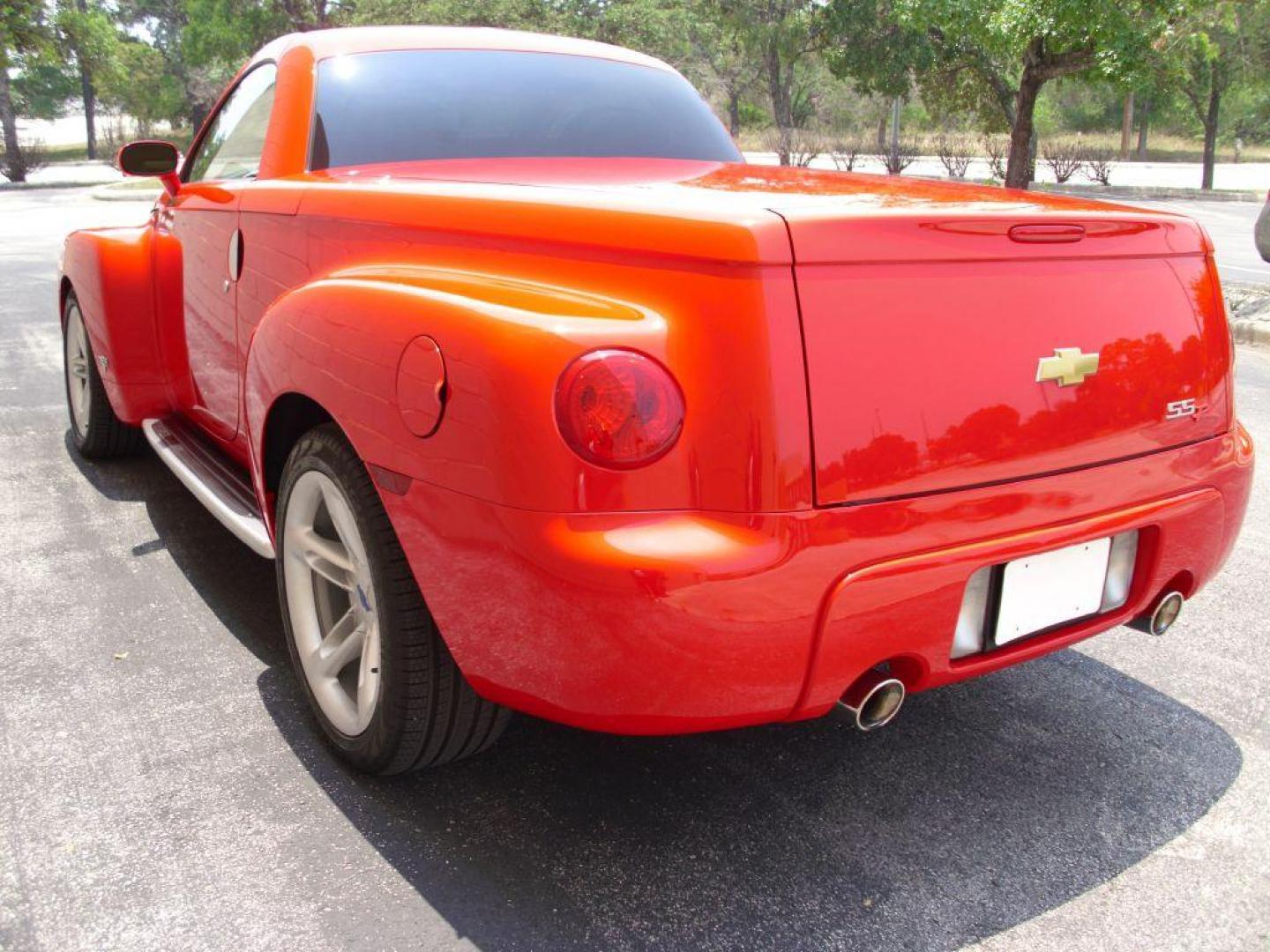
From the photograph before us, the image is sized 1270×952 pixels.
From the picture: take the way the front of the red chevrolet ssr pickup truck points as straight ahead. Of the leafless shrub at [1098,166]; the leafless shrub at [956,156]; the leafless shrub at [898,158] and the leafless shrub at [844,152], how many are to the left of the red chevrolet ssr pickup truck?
0

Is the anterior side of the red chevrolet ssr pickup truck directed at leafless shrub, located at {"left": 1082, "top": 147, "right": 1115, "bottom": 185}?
no

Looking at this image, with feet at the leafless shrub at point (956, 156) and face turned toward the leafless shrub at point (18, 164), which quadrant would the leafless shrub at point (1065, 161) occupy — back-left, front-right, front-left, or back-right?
back-left

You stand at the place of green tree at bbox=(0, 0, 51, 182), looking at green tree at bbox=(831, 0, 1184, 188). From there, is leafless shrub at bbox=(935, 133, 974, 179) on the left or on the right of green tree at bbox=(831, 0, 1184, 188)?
left

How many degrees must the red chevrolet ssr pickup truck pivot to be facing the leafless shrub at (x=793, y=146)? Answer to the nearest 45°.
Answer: approximately 45° to its right

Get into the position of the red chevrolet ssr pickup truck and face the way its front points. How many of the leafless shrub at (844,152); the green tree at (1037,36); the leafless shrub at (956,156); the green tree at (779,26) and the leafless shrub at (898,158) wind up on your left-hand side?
0

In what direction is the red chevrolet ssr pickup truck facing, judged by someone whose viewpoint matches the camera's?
facing away from the viewer and to the left of the viewer

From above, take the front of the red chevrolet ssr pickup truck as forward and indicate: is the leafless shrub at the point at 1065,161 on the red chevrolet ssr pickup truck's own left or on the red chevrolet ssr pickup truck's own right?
on the red chevrolet ssr pickup truck's own right

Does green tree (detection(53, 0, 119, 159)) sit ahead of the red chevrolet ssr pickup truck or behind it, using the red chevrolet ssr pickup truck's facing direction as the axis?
ahead

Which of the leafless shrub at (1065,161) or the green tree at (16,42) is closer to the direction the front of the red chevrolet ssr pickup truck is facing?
the green tree

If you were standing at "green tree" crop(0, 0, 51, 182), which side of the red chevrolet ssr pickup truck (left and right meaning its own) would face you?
front

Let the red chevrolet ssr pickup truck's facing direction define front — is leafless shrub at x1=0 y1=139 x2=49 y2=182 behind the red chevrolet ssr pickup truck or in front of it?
in front

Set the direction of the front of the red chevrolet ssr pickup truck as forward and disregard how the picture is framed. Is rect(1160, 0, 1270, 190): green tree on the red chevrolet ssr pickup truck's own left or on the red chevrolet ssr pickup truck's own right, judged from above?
on the red chevrolet ssr pickup truck's own right

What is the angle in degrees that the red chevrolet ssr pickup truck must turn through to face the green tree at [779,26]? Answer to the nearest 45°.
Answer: approximately 45° to its right

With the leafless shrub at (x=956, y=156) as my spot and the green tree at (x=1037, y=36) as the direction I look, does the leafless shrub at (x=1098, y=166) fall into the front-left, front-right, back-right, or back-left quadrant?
front-left

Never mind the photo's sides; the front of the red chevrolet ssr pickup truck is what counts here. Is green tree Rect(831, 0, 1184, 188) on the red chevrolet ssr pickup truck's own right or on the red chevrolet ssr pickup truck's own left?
on the red chevrolet ssr pickup truck's own right

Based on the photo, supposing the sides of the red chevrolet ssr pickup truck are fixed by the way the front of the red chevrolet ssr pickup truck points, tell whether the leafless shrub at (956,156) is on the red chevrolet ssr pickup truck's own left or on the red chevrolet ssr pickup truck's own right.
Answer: on the red chevrolet ssr pickup truck's own right
